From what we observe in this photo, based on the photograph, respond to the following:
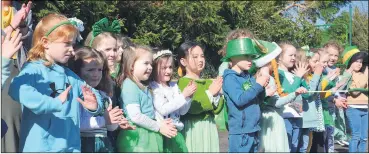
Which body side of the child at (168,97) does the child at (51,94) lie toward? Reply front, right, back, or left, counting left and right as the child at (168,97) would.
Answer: right

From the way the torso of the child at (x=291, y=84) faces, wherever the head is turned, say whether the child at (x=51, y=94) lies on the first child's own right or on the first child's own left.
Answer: on the first child's own right

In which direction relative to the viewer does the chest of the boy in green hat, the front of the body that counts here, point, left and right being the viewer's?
facing the viewer and to the right of the viewer

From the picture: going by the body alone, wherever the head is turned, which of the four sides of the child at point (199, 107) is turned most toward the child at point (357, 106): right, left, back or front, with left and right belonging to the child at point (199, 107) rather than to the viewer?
left

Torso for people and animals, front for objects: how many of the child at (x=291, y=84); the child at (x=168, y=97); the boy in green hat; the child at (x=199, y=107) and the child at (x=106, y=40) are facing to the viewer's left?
0

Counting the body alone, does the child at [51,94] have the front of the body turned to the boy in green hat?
no

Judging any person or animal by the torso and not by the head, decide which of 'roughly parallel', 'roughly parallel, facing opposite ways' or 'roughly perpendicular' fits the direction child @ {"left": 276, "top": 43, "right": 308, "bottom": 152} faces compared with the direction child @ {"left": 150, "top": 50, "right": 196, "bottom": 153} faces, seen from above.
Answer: roughly parallel

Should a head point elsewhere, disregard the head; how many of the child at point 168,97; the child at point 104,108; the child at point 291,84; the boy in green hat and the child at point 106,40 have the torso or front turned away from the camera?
0

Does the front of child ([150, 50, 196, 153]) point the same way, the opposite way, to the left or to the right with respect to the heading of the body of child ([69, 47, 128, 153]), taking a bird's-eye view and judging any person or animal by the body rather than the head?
the same way

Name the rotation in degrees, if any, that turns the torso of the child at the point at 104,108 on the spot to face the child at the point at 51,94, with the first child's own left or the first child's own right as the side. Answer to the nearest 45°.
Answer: approximately 90° to the first child's own right

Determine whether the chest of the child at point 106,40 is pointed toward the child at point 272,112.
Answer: no

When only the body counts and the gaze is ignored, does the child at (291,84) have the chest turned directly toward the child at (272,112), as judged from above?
no

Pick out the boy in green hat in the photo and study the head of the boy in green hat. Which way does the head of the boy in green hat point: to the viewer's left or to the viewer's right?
to the viewer's right

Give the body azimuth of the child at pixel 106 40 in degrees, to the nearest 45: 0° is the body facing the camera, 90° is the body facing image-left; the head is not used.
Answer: approximately 315°

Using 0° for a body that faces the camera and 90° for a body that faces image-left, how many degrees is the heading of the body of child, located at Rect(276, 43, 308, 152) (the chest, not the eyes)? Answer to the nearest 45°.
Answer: approximately 315°

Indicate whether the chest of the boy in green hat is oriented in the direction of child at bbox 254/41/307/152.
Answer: no

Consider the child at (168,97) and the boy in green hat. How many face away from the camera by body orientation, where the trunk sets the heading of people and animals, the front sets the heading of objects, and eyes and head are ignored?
0
